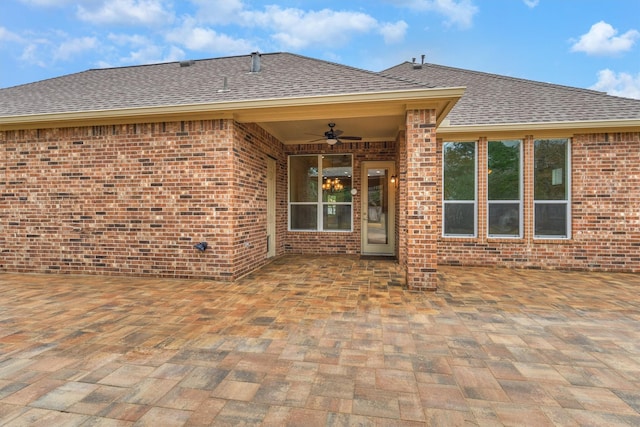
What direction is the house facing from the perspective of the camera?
away from the camera
